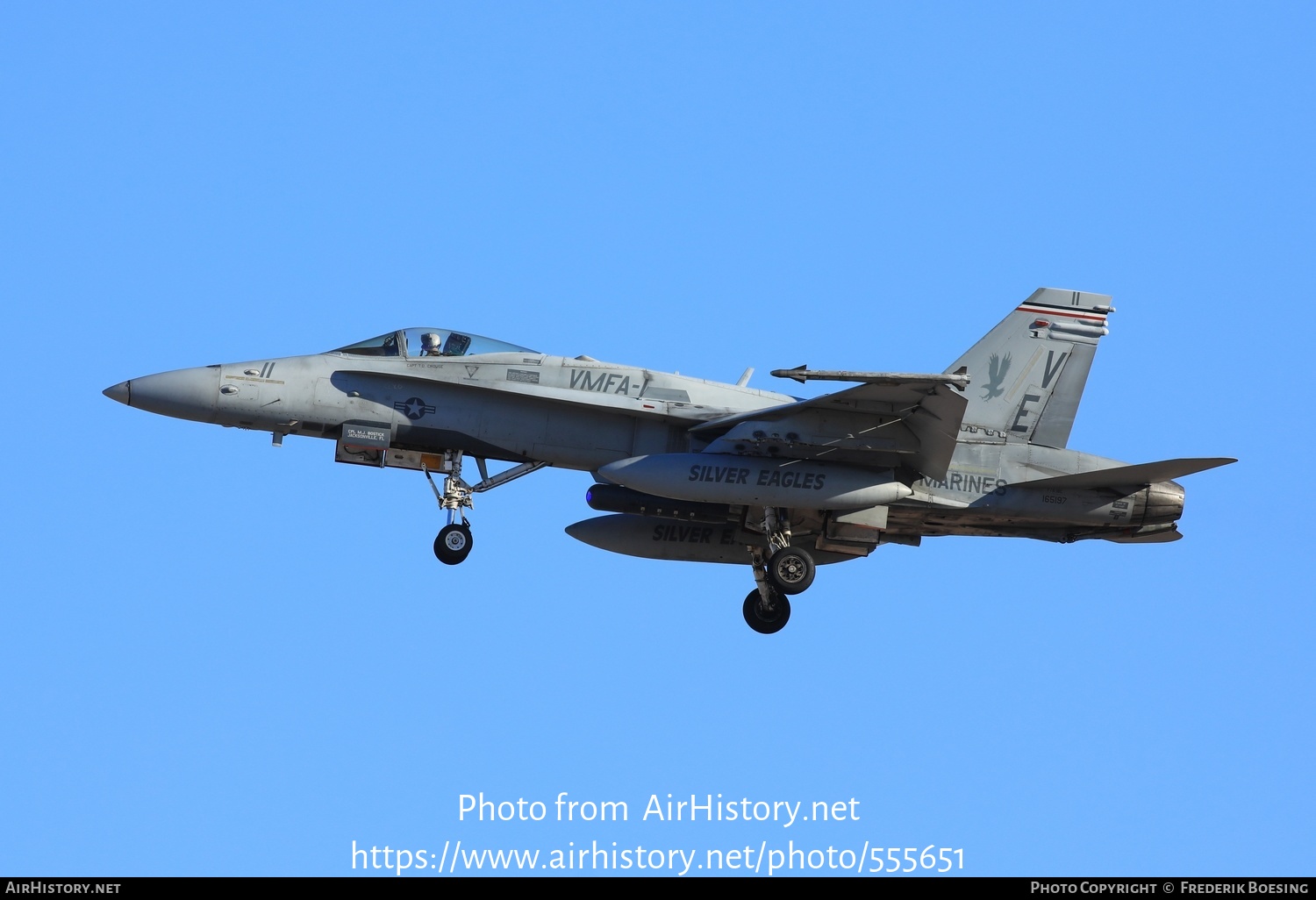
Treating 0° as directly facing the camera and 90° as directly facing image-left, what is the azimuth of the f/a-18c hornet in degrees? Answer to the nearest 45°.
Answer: approximately 90°
